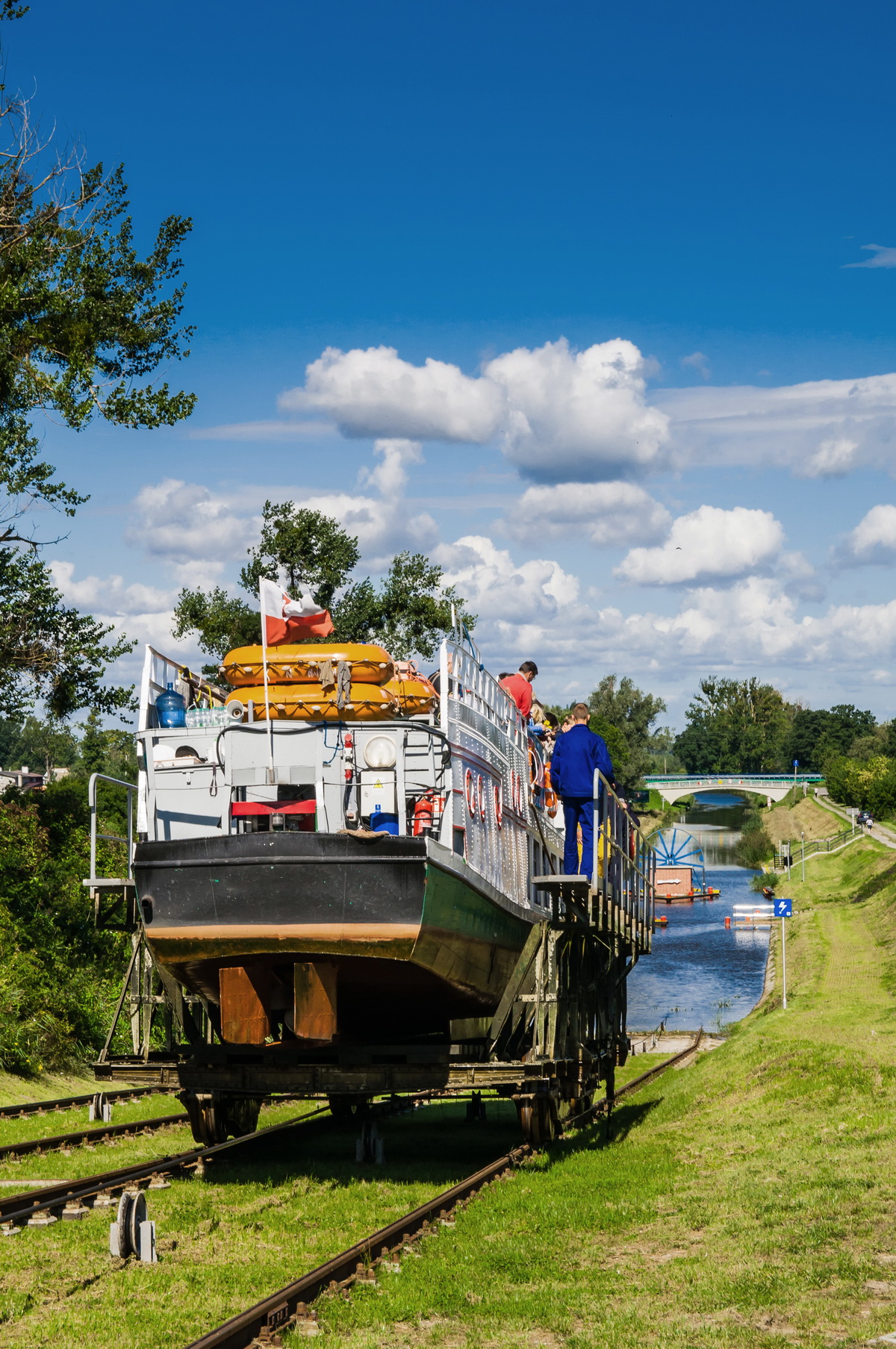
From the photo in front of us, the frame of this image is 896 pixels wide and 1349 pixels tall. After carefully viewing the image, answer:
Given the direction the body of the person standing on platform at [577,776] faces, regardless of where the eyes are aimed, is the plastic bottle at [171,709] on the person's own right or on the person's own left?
on the person's own left

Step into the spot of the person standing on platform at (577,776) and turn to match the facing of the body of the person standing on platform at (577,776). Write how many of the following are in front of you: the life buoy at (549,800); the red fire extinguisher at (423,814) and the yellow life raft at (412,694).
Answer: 1

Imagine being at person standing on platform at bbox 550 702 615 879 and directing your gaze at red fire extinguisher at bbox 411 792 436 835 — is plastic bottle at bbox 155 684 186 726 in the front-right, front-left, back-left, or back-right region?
front-right

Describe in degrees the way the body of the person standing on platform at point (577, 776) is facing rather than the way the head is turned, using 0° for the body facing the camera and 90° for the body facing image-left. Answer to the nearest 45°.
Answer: approximately 180°

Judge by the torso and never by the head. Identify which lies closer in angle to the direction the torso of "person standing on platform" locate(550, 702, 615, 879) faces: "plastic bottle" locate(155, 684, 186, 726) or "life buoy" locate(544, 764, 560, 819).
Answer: the life buoy

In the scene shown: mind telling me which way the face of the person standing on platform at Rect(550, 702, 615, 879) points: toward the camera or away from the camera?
away from the camera

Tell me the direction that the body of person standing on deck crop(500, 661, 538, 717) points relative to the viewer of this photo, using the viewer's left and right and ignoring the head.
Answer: facing away from the viewer and to the right of the viewer

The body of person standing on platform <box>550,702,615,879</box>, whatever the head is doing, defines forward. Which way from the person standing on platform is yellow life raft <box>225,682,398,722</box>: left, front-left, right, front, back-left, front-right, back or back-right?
back-left
